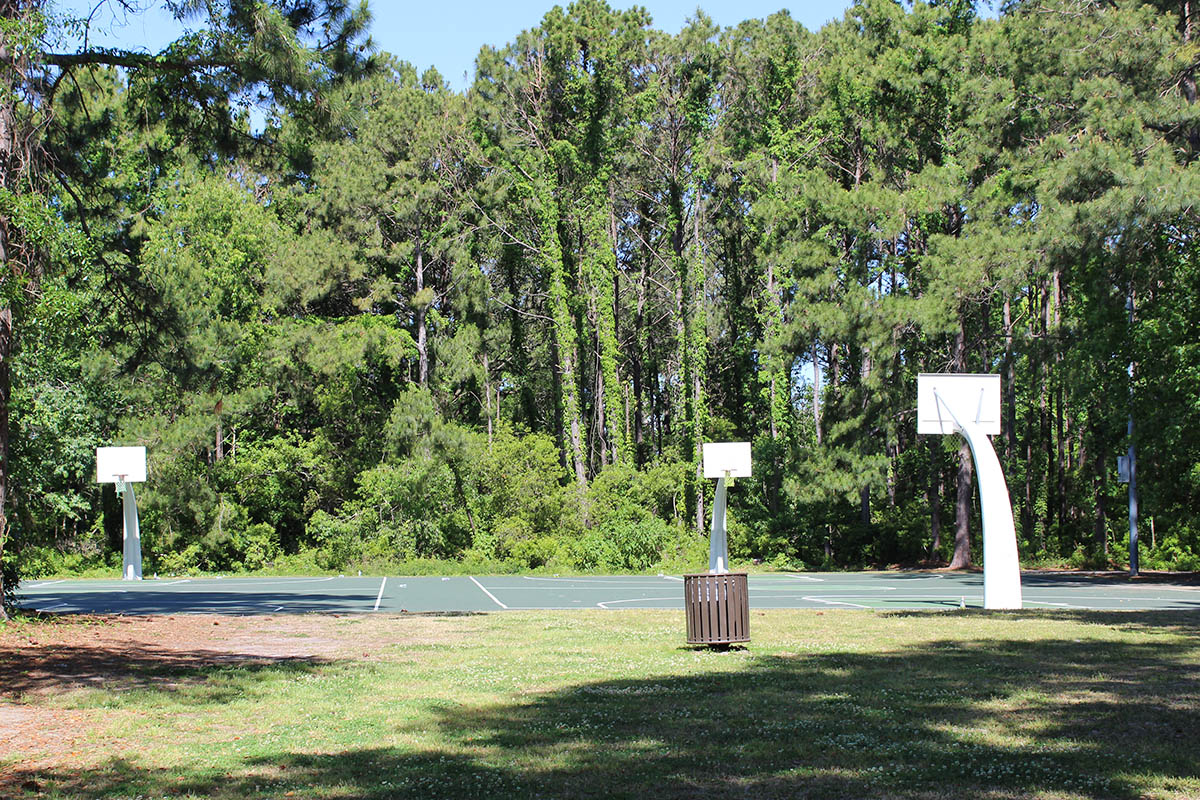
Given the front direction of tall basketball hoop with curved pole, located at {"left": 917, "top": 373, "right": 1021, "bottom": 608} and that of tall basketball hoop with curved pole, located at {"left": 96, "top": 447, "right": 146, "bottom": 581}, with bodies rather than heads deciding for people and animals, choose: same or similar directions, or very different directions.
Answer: very different directions

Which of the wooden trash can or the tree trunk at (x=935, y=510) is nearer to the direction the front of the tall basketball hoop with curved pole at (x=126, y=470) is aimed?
the wooden trash can

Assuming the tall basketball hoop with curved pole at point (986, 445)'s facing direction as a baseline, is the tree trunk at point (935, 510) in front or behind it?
in front

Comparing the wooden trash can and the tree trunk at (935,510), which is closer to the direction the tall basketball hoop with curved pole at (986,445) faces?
the tree trunk

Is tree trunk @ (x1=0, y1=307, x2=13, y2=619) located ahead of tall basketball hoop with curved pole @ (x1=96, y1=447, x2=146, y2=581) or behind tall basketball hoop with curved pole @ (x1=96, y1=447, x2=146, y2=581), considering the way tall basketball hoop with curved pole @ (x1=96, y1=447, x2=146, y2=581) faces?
ahead

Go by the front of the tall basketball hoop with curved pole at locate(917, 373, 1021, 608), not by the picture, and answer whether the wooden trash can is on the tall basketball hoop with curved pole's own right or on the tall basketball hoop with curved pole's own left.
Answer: on the tall basketball hoop with curved pole's own left

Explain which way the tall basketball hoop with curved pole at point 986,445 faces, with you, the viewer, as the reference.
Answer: facing away from the viewer and to the left of the viewer

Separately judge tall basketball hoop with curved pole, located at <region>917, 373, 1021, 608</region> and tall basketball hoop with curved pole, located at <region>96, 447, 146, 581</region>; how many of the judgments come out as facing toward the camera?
1

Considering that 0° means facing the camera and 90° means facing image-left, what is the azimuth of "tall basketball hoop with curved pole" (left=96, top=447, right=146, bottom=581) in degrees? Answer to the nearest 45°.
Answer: approximately 0°
